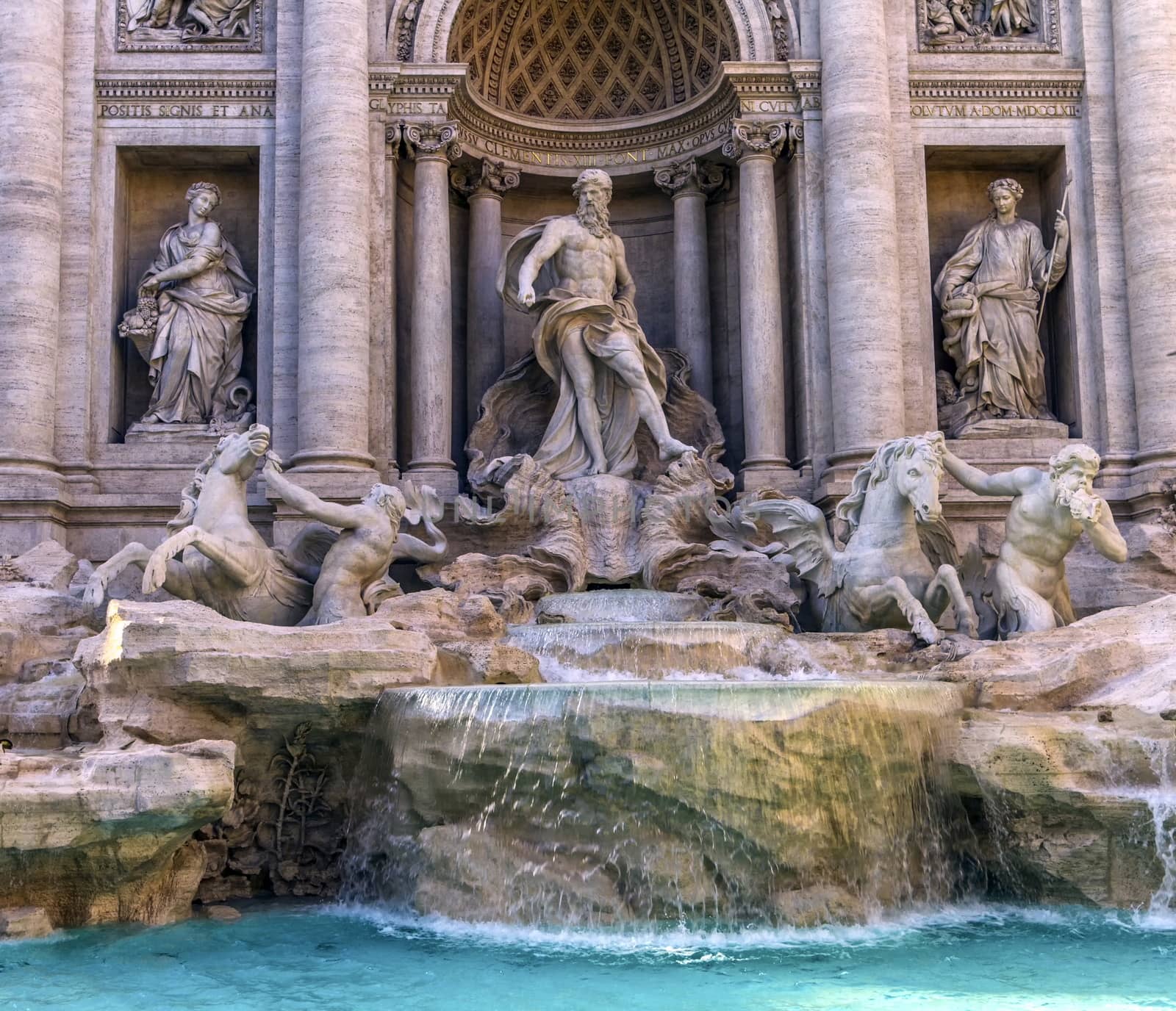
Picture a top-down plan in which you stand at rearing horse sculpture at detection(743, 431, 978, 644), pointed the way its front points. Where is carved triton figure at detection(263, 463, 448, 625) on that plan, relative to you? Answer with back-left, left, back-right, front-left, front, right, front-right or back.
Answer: back-right

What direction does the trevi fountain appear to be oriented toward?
toward the camera

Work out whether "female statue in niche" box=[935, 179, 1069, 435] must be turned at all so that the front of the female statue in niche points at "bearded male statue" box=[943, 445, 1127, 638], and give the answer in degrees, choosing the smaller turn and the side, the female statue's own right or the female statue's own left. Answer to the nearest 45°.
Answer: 0° — it already faces it

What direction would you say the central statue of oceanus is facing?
toward the camera

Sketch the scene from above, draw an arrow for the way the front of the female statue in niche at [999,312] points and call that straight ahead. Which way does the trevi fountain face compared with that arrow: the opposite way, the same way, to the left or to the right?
the same way

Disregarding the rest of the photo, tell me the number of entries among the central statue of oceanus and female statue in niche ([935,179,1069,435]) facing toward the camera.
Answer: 2

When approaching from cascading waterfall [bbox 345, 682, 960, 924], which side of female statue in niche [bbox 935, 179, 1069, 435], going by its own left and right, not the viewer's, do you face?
front

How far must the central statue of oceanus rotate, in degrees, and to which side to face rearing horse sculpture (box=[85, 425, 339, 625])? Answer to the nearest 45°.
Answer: approximately 45° to its right

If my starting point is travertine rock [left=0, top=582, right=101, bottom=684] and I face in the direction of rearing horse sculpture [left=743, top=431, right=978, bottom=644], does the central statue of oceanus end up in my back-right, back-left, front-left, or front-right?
front-left

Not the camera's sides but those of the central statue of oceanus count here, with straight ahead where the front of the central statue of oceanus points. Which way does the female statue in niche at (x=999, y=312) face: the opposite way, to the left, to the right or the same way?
the same way

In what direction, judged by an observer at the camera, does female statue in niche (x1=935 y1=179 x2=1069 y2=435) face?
facing the viewer

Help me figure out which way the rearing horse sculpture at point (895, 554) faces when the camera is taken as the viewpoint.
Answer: facing the viewer and to the right of the viewer

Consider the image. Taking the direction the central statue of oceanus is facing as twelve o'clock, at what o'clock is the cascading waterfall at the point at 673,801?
The cascading waterfall is roughly at 12 o'clock from the central statue of oceanus.

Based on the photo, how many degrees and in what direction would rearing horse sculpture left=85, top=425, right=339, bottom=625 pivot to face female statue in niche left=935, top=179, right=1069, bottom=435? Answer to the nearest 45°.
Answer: approximately 135° to its left

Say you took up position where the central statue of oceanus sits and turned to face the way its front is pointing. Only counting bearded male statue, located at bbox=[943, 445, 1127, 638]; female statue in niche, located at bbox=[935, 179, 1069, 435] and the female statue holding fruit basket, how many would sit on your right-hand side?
1

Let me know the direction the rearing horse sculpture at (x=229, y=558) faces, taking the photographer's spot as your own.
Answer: facing the viewer and to the left of the viewer

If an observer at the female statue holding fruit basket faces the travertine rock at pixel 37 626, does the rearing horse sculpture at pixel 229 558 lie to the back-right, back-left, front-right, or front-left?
front-left
